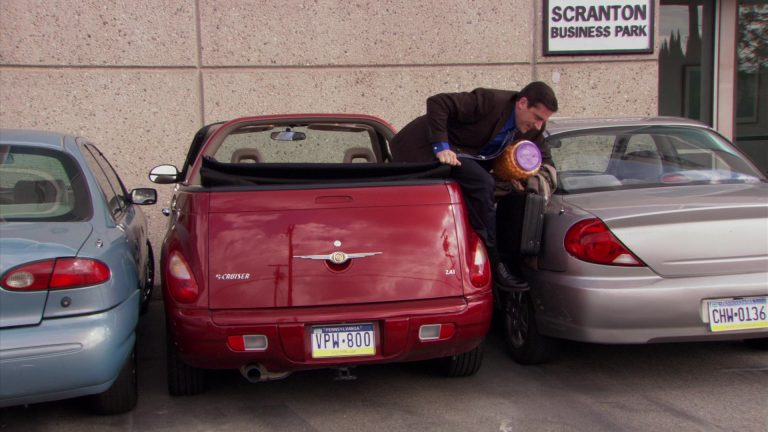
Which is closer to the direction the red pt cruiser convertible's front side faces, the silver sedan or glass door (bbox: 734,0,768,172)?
the glass door

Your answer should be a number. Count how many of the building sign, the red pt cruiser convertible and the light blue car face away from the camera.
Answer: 2

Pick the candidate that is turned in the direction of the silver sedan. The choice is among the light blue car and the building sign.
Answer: the building sign

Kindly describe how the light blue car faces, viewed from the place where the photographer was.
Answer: facing away from the viewer

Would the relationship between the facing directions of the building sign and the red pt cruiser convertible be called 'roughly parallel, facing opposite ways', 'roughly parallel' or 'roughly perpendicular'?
roughly parallel, facing opposite ways

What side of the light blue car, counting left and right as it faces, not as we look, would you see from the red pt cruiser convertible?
right

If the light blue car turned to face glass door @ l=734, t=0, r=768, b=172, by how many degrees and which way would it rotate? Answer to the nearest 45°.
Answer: approximately 45° to its right

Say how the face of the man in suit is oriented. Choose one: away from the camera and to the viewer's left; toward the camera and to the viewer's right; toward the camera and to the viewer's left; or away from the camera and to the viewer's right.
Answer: toward the camera and to the viewer's right

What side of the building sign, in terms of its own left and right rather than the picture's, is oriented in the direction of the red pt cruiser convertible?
front

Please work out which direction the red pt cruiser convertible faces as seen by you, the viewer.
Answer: facing away from the viewer

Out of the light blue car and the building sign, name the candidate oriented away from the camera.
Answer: the light blue car

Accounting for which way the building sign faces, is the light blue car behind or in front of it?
in front

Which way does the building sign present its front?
toward the camera

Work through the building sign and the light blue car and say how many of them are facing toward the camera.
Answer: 1
